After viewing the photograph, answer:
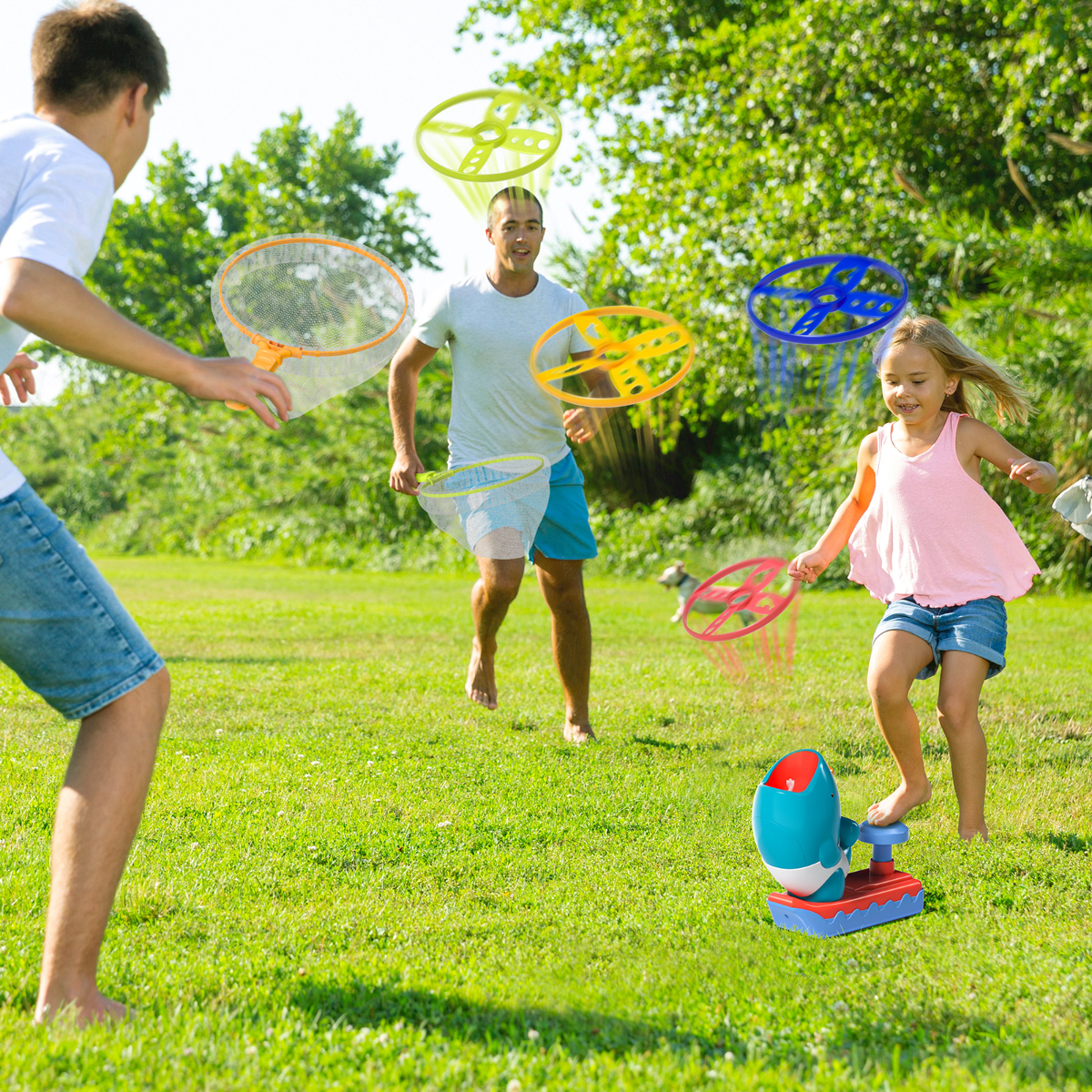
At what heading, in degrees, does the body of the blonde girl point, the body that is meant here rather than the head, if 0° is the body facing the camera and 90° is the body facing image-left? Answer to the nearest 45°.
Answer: approximately 45°

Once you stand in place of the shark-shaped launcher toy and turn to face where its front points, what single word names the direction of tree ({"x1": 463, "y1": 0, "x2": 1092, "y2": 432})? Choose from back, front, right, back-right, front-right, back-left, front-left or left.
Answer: back-right

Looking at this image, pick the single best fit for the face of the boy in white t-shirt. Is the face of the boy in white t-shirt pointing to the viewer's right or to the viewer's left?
to the viewer's right

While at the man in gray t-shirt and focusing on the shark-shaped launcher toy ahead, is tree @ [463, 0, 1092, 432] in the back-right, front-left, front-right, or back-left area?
back-left

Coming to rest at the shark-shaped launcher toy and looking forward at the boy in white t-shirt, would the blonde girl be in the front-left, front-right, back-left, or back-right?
back-right

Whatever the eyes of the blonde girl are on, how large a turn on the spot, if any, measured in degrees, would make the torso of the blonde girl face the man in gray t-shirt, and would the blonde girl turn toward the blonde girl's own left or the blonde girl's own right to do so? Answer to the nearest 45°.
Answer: approximately 90° to the blonde girl's own right

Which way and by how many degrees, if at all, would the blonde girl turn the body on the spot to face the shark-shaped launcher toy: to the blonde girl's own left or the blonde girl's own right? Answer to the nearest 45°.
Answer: approximately 45° to the blonde girl's own left

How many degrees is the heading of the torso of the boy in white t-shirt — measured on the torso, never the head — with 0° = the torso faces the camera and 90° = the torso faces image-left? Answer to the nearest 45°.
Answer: approximately 225°

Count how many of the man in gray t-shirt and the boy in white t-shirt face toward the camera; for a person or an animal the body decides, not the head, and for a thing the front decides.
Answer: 1

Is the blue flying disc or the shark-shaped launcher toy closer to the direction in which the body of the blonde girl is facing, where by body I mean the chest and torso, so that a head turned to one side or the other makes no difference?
the shark-shaped launcher toy
